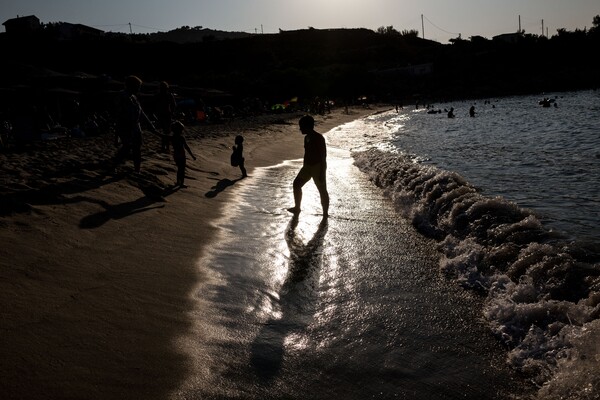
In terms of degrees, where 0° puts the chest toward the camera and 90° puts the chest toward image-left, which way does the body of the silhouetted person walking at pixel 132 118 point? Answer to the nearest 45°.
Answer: approximately 270°

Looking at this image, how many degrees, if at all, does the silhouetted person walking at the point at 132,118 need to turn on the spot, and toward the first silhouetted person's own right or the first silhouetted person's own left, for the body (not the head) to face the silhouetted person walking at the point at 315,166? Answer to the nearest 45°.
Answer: approximately 45° to the first silhouetted person's own right
